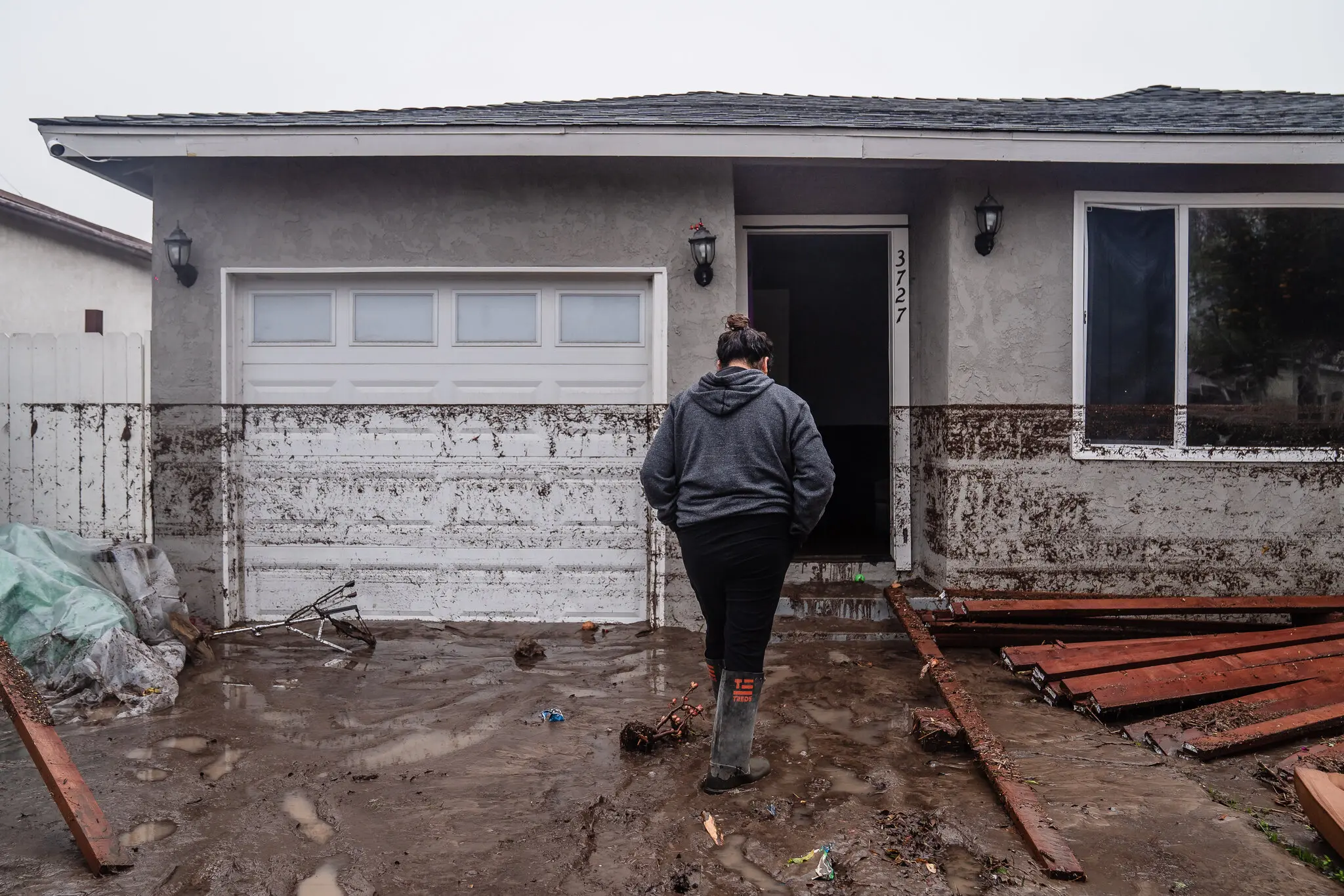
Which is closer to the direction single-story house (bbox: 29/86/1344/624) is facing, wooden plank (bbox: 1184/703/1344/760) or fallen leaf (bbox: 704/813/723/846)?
the fallen leaf

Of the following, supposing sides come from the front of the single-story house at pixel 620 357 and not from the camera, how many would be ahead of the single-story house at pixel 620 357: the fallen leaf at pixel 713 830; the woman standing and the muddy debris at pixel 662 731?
3

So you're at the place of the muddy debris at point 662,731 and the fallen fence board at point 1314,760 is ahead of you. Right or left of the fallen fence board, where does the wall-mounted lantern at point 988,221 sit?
left

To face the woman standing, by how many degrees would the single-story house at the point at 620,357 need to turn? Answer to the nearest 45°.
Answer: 0° — it already faces them

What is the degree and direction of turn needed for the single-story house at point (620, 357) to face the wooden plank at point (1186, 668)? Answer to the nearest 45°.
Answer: approximately 45° to its left

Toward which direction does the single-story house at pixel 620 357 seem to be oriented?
toward the camera

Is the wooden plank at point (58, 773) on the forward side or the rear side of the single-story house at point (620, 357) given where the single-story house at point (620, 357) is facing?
on the forward side

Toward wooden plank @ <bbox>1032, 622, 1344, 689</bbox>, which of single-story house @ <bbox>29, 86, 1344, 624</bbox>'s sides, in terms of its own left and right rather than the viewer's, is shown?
left

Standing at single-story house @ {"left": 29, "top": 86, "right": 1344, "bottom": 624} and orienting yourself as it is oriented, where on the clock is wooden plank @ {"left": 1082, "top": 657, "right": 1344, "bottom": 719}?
The wooden plank is roughly at 10 o'clock from the single-story house.

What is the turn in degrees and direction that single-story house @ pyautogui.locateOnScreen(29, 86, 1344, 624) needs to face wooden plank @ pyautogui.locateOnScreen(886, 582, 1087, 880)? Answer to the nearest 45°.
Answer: approximately 45° to its left

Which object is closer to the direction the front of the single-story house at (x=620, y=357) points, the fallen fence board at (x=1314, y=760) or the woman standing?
the woman standing

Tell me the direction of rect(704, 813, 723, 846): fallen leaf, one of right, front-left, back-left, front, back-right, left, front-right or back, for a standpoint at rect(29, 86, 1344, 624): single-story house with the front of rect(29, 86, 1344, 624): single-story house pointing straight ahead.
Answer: front

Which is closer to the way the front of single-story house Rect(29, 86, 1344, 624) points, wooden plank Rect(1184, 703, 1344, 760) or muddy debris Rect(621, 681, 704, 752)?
the muddy debris

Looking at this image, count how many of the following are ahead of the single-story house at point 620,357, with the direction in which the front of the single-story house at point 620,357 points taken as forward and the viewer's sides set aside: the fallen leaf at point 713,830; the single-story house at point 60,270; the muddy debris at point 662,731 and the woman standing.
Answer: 3

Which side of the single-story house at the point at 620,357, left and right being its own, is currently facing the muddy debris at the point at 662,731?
front

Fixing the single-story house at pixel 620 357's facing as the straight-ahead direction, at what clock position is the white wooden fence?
The white wooden fence is roughly at 3 o'clock from the single-story house.

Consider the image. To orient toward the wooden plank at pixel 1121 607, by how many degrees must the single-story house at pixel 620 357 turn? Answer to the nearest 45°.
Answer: approximately 90° to its left
